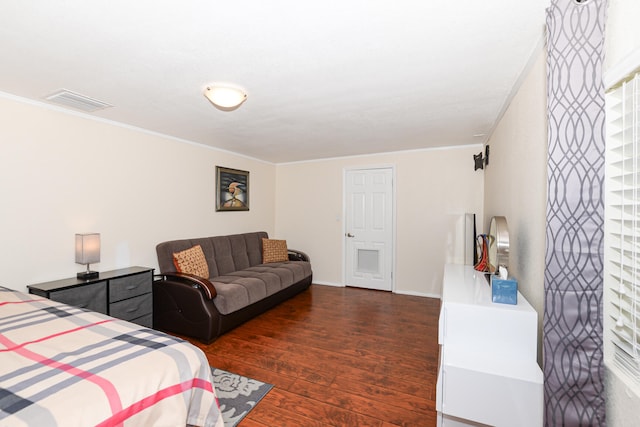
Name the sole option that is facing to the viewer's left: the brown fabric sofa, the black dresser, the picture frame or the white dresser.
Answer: the white dresser

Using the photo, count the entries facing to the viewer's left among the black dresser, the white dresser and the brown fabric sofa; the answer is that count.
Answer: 1

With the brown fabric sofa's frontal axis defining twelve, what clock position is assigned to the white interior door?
The white interior door is roughly at 10 o'clock from the brown fabric sofa.

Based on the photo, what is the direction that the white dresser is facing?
to the viewer's left

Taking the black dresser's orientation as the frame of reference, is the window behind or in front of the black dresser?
in front

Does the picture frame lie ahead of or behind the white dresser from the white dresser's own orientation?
ahead

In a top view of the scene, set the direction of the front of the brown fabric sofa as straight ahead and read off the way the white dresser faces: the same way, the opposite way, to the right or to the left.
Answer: the opposite way

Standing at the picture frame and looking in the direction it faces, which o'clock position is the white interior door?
The white interior door is roughly at 11 o'clock from the picture frame.

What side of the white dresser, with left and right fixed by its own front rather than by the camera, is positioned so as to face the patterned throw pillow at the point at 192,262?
front

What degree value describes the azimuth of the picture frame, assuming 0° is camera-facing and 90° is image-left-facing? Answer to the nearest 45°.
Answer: approximately 315°

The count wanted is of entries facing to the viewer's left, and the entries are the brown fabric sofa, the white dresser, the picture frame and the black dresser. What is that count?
1

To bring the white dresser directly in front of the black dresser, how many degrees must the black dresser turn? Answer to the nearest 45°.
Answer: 0° — it already faces it
